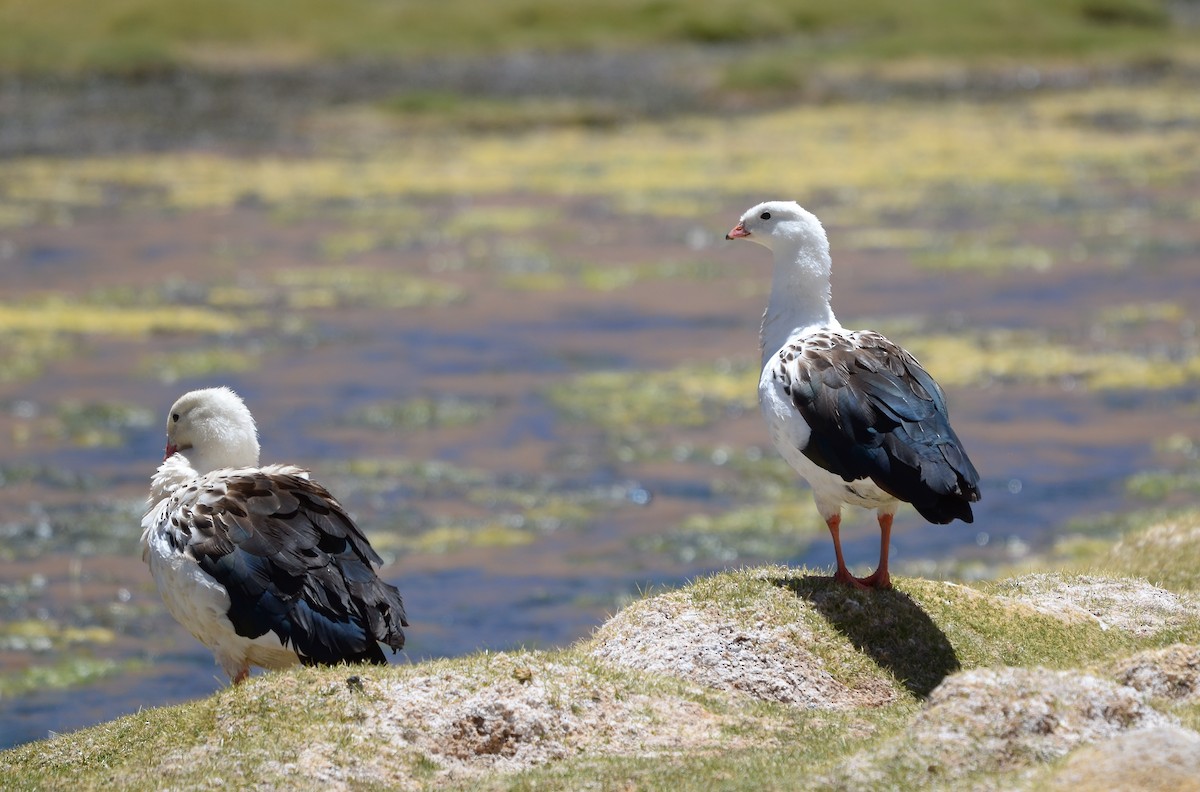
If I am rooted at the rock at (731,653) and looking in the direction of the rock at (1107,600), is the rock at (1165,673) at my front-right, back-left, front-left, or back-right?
front-right

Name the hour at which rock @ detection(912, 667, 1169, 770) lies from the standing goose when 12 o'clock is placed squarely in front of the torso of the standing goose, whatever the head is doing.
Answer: The rock is roughly at 7 o'clock from the standing goose.

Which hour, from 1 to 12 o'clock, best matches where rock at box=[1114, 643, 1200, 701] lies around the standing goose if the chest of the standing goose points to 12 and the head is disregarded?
The rock is roughly at 6 o'clock from the standing goose.

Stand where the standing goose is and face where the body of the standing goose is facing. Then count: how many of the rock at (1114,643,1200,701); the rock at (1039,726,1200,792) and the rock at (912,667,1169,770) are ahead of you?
0

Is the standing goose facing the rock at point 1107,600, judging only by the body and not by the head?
no

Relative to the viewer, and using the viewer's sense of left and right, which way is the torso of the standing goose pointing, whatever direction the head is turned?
facing away from the viewer and to the left of the viewer

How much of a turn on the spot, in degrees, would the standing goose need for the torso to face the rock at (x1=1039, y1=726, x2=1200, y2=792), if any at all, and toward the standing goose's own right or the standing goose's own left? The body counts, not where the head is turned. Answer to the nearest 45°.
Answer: approximately 135° to the standing goose's own left

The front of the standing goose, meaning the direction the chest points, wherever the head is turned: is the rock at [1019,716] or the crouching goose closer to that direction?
the crouching goose

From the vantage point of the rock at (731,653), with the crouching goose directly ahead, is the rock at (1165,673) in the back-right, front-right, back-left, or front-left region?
back-left
